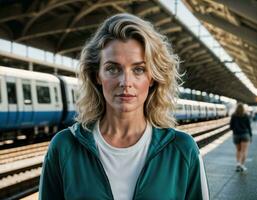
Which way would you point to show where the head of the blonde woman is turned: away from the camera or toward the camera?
toward the camera

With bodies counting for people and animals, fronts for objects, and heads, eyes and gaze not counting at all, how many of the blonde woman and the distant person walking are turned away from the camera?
1

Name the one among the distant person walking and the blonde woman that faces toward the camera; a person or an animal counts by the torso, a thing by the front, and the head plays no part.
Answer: the blonde woman

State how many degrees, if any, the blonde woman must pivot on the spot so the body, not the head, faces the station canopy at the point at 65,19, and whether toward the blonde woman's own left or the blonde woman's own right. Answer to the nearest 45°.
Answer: approximately 180°

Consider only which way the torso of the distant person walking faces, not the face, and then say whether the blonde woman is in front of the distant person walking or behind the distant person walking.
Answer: behind

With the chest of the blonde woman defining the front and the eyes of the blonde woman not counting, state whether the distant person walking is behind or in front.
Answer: behind

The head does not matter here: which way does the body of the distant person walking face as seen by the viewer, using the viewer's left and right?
facing away from the viewer

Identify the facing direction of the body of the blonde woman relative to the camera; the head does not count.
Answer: toward the camera
